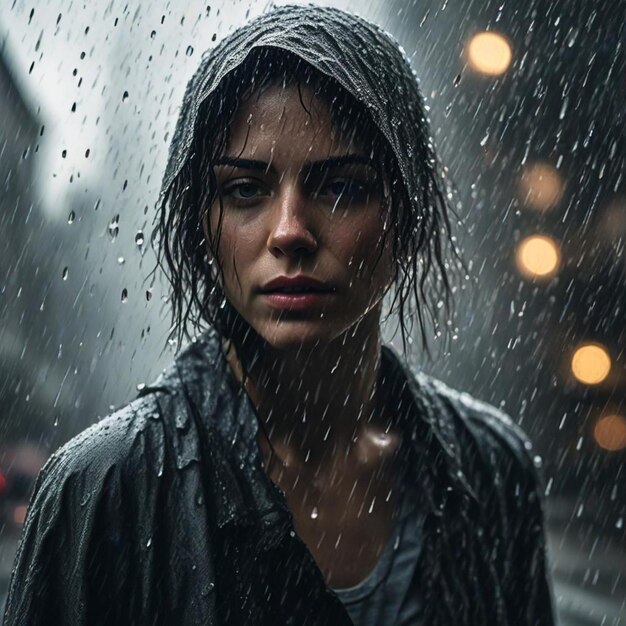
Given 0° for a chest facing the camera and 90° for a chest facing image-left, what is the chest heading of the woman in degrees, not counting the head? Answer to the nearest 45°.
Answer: approximately 0°
